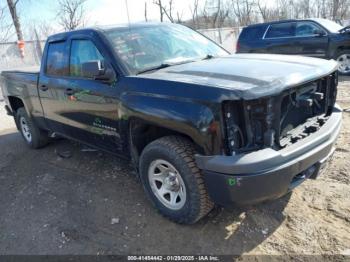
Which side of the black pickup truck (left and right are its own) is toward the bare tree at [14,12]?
back

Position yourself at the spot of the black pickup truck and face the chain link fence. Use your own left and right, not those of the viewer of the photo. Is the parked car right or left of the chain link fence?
right

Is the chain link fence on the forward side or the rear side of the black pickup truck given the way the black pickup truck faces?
on the rear side

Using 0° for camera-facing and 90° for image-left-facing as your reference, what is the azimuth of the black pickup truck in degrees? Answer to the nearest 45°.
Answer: approximately 315°

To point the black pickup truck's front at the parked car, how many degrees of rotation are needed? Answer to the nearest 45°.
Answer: approximately 90° to its left
